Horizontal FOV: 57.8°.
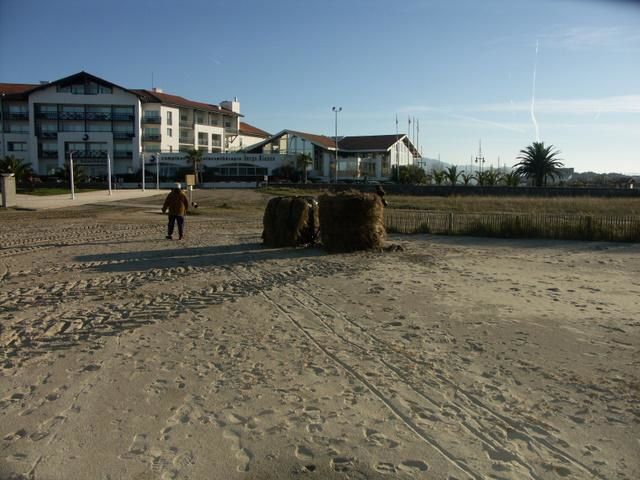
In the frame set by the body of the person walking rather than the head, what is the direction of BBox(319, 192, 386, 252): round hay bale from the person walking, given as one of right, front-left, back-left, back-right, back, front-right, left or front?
back-right

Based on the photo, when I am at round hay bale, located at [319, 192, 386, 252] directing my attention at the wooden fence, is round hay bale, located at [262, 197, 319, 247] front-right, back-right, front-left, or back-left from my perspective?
back-left

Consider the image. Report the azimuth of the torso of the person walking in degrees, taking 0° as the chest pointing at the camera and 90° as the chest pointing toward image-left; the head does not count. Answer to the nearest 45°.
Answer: approximately 180°

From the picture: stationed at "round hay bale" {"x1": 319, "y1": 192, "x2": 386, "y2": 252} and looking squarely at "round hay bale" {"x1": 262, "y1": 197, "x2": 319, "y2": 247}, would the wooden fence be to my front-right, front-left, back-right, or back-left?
back-right

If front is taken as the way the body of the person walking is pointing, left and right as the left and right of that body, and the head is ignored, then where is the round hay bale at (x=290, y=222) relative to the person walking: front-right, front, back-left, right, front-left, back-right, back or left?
back-right

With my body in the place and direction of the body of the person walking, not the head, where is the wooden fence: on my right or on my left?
on my right
